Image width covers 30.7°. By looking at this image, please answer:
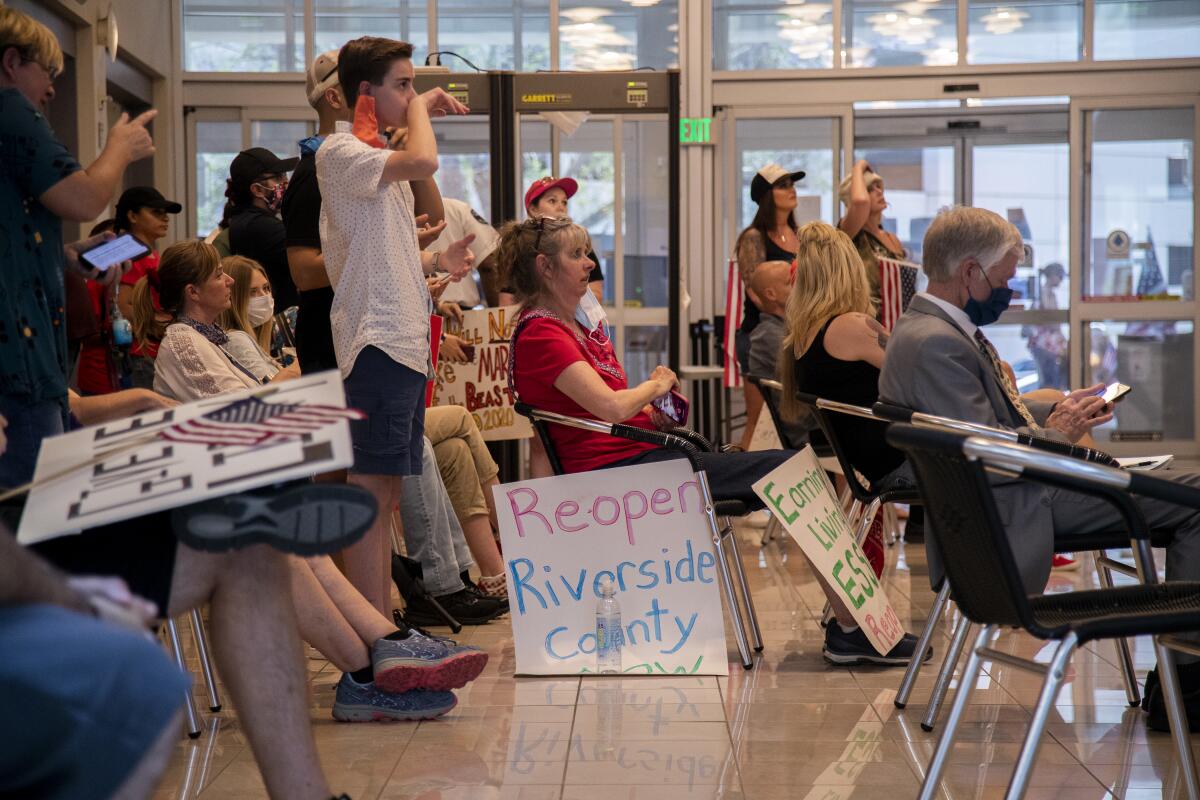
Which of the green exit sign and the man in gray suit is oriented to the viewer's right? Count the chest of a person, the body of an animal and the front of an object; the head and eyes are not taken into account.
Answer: the man in gray suit

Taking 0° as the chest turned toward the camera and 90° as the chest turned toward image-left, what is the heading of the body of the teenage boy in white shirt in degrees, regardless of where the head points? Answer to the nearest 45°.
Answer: approximately 270°

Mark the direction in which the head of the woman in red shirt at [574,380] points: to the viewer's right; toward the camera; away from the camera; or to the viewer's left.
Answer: to the viewer's right

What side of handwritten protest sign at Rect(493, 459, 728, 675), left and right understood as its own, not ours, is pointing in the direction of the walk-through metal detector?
back

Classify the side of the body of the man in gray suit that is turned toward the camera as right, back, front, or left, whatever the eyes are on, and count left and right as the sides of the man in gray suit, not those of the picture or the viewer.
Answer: right

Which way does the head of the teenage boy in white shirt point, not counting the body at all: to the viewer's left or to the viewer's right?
to the viewer's right

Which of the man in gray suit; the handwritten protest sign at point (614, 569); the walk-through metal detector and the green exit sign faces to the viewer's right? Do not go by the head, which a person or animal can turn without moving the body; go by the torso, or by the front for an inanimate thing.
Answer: the man in gray suit

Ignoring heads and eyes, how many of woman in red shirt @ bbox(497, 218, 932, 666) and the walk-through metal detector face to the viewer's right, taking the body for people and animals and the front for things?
1

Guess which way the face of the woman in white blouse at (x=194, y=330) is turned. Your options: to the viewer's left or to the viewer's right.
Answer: to the viewer's right

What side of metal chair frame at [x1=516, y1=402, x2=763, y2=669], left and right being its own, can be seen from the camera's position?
right

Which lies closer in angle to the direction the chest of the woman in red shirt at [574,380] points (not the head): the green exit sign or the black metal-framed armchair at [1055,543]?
the black metal-framed armchair

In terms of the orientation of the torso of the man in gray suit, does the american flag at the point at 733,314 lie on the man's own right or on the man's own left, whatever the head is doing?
on the man's own left

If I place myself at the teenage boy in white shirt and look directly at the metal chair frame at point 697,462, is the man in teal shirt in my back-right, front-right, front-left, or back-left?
back-right
